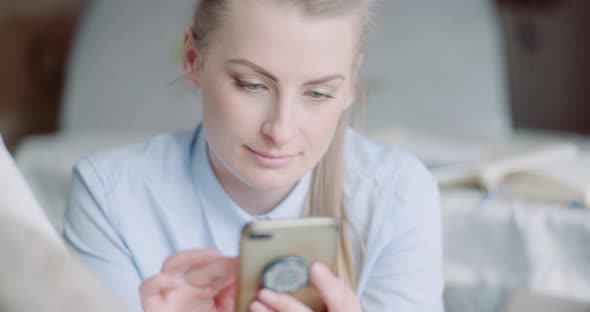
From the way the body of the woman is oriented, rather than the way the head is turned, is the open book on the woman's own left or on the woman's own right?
on the woman's own left

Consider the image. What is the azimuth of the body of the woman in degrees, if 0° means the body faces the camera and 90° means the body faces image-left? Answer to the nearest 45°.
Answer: approximately 0°

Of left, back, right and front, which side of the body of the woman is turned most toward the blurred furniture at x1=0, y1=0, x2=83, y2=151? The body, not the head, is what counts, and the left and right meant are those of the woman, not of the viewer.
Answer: back

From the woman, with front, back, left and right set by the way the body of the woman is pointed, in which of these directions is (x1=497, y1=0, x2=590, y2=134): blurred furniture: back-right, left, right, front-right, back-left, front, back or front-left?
back-left

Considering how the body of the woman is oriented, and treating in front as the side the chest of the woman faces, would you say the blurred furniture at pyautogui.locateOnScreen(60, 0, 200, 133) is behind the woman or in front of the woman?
behind
